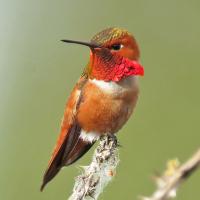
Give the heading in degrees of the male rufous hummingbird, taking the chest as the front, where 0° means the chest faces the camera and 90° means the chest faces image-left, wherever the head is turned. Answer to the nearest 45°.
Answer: approximately 315°
